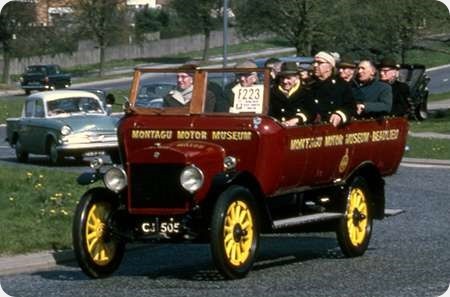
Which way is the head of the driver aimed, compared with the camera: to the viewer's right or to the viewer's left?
to the viewer's left

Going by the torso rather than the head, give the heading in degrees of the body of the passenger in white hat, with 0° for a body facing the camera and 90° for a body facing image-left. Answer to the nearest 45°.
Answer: approximately 45°

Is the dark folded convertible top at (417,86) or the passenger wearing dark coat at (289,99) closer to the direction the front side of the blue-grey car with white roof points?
the passenger wearing dark coat

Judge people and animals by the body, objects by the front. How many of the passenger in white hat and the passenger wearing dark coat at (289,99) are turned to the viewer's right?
0

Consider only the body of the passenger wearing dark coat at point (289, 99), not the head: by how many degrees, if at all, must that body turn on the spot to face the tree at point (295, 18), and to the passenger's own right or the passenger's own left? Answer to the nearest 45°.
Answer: approximately 180°

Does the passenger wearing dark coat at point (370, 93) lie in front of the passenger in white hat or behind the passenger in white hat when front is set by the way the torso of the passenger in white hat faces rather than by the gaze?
behind

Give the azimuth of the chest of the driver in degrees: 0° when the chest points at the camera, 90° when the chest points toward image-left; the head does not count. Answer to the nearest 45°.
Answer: approximately 45°
